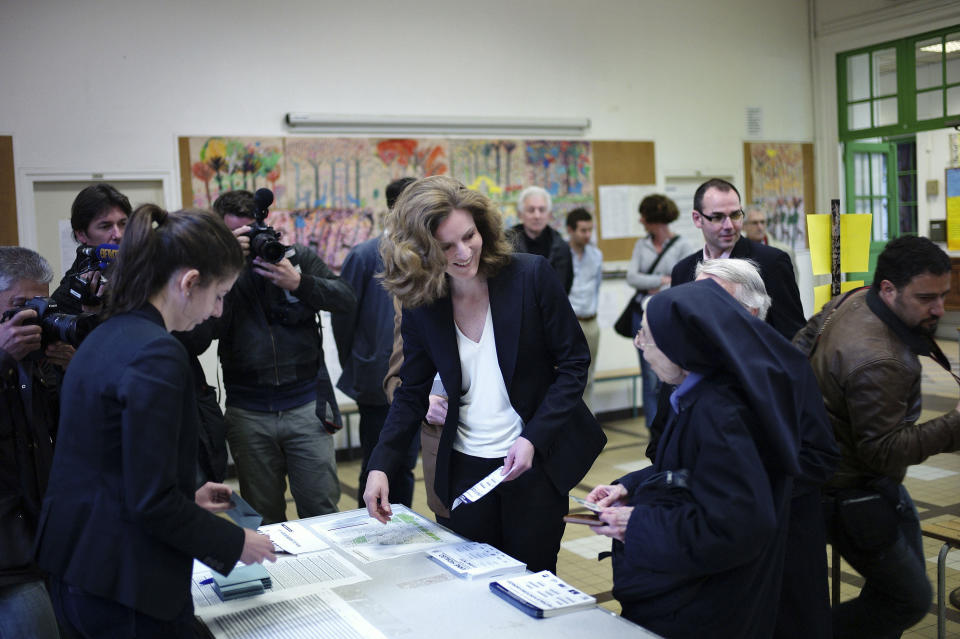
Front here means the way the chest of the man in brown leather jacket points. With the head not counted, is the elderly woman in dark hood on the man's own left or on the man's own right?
on the man's own right

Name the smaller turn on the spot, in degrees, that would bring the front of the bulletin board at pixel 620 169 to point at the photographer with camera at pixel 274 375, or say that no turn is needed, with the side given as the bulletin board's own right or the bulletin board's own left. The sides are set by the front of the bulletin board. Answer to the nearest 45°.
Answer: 0° — it already faces them

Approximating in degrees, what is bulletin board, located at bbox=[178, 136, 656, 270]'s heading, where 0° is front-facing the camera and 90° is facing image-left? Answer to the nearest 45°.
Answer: approximately 0°

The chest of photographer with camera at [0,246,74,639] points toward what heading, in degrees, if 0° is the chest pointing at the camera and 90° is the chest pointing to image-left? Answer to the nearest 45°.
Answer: approximately 315°

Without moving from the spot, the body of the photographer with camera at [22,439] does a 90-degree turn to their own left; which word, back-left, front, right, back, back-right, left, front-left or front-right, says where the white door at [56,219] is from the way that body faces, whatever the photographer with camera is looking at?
front-left

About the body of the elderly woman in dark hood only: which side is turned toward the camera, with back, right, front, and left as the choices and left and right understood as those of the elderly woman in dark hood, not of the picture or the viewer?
left

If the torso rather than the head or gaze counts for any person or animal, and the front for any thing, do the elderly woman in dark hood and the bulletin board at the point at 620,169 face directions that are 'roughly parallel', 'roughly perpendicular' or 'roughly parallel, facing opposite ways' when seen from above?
roughly perpendicular

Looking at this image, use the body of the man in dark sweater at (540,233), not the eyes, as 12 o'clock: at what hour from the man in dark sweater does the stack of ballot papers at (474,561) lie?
The stack of ballot papers is roughly at 12 o'clock from the man in dark sweater.

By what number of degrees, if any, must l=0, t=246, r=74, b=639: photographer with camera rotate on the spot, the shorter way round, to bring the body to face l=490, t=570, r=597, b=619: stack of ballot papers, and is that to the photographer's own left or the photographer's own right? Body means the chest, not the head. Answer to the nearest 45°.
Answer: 0° — they already face it
